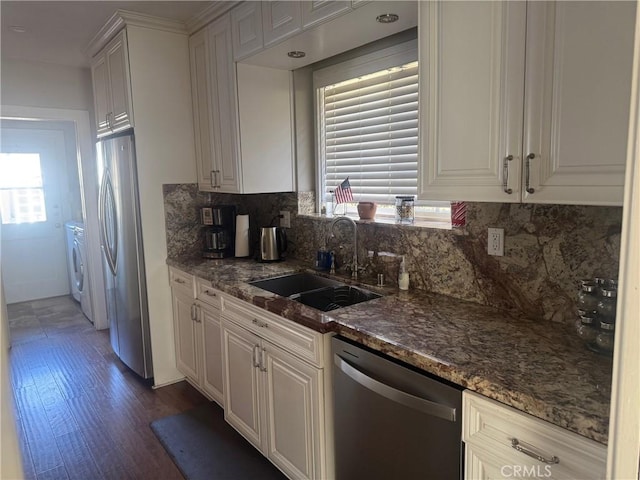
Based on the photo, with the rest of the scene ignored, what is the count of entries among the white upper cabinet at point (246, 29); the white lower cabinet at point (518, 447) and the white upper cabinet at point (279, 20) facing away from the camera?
0

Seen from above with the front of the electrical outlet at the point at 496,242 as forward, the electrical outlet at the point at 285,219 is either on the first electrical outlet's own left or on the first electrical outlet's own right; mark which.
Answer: on the first electrical outlet's own right

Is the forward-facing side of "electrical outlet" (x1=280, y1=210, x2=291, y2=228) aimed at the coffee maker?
no

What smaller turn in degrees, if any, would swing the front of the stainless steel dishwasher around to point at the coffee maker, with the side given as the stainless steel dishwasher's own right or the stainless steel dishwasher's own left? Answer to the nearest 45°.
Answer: approximately 90° to the stainless steel dishwasher's own right

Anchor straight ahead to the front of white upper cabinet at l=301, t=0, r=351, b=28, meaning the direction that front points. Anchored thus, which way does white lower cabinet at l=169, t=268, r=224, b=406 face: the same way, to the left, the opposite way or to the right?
the same way

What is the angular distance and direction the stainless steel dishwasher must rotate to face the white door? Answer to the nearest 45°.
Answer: approximately 90° to its right

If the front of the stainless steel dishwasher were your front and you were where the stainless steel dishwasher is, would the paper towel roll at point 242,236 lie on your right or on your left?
on your right

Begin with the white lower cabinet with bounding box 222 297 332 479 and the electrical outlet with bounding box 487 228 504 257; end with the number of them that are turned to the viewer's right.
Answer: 0

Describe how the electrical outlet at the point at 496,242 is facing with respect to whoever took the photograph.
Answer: facing the viewer and to the left of the viewer

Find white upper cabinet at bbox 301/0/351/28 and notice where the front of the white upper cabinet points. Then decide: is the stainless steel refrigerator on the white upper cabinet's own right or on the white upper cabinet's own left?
on the white upper cabinet's own right

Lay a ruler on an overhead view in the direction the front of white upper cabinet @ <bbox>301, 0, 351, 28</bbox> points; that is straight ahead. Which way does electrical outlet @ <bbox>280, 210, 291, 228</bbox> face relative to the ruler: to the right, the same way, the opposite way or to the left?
the same way

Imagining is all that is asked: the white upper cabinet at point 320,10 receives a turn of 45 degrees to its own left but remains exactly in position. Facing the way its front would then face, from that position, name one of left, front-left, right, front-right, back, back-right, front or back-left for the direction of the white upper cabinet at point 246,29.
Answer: back-right

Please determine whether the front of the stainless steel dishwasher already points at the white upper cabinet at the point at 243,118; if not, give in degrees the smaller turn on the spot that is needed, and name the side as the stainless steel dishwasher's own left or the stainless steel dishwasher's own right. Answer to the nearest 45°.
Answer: approximately 90° to the stainless steel dishwasher's own right

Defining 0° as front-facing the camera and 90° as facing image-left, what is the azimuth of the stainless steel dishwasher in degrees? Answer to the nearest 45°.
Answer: approximately 45°

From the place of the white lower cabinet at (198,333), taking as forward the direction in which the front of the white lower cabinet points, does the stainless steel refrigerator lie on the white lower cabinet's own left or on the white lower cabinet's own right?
on the white lower cabinet's own right

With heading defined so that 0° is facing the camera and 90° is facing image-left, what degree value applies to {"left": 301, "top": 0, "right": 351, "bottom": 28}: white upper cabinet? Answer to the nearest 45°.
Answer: approximately 45°

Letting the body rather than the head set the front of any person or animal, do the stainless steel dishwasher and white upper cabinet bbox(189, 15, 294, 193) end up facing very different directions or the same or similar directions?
same or similar directions

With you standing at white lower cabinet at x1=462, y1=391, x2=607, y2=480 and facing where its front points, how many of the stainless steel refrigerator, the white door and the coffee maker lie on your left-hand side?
0
